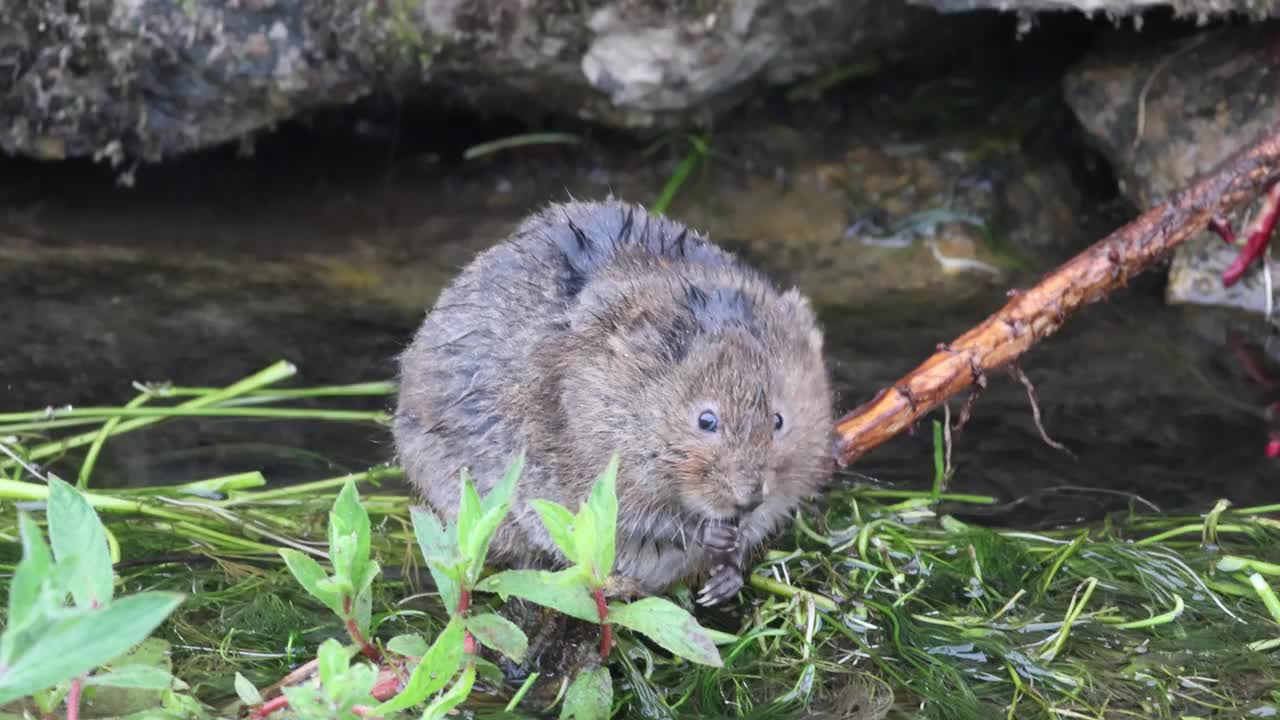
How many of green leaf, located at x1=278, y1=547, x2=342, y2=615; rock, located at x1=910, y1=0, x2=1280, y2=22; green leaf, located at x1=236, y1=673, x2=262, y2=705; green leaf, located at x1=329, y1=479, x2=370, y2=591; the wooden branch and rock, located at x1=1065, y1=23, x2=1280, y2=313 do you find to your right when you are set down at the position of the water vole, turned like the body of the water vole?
3

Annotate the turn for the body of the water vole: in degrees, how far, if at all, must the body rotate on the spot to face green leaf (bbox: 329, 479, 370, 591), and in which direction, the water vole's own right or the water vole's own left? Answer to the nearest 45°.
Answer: approximately 90° to the water vole's own right

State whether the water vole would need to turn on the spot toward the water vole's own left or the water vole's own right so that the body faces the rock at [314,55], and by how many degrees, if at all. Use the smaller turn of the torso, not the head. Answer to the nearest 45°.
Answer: approximately 180°

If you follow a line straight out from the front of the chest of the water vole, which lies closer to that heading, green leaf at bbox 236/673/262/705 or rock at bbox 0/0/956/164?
the green leaf

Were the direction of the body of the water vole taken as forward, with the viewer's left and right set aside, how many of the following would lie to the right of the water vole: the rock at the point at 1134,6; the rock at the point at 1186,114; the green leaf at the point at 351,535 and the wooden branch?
1

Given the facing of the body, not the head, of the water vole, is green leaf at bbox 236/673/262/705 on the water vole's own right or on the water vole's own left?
on the water vole's own right

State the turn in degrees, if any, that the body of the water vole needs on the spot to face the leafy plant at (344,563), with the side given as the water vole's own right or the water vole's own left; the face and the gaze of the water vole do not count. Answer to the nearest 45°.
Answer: approximately 90° to the water vole's own right

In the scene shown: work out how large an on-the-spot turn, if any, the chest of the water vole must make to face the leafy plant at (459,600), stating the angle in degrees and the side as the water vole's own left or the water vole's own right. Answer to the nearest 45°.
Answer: approximately 45° to the water vole's own right

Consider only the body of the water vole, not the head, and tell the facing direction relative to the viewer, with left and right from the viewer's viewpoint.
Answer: facing the viewer and to the right of the viewer

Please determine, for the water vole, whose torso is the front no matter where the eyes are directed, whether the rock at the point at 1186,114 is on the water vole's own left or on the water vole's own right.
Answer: on the water vole's own left

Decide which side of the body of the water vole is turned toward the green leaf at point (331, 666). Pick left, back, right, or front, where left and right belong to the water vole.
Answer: right

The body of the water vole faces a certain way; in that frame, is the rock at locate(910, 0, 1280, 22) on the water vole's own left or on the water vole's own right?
on the water vole's own left

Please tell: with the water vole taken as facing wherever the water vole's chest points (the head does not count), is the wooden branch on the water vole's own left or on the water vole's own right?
on the water vole's own left
